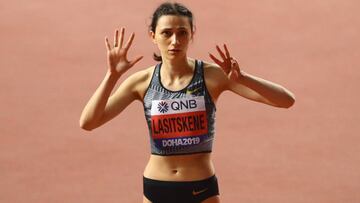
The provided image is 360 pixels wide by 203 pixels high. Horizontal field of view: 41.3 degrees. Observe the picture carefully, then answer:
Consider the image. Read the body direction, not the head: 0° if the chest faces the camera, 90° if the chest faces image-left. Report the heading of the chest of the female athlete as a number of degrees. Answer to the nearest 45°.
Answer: approximately 0°
